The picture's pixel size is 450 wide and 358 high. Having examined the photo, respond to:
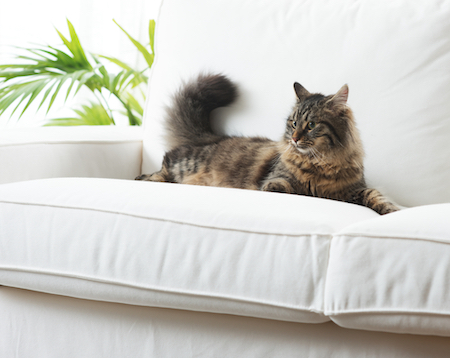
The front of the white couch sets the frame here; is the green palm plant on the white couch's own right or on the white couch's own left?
on the white couch's own right

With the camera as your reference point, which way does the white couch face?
facing the viewer and to the left of the viewer

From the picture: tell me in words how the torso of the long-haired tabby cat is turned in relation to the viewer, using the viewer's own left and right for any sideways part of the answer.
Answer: facing the viewer and to the right of the viewer

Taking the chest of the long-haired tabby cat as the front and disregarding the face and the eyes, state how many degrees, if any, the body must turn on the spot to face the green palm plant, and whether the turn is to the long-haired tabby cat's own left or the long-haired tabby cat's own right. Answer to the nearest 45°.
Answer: approximately 180°
